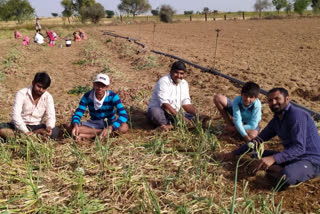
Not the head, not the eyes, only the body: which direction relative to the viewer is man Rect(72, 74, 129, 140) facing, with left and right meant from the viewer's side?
facing the viewer

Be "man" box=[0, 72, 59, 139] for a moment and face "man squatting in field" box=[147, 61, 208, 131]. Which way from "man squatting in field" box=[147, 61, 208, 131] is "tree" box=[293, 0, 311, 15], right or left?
left

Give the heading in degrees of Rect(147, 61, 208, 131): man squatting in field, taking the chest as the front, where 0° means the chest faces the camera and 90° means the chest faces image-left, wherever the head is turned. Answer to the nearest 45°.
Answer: approximately 315°

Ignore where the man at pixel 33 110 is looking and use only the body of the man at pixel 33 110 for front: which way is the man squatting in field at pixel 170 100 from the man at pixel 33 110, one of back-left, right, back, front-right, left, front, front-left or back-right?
left

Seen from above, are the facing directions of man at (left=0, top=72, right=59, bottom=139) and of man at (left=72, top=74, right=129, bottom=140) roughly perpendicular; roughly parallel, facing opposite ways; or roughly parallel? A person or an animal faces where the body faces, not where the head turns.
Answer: roughly parallel

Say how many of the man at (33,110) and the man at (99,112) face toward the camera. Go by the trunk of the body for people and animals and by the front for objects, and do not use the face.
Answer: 2

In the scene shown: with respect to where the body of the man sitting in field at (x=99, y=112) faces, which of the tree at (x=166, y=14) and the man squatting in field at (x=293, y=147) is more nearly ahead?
the man squatting in field

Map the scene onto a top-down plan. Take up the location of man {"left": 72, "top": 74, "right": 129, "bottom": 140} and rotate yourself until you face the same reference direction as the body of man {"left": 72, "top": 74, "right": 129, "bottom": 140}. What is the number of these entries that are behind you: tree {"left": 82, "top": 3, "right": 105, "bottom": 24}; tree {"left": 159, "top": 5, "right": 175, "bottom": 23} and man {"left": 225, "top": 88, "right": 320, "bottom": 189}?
2

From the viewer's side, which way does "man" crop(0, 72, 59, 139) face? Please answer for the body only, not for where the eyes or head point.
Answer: toward the camera
